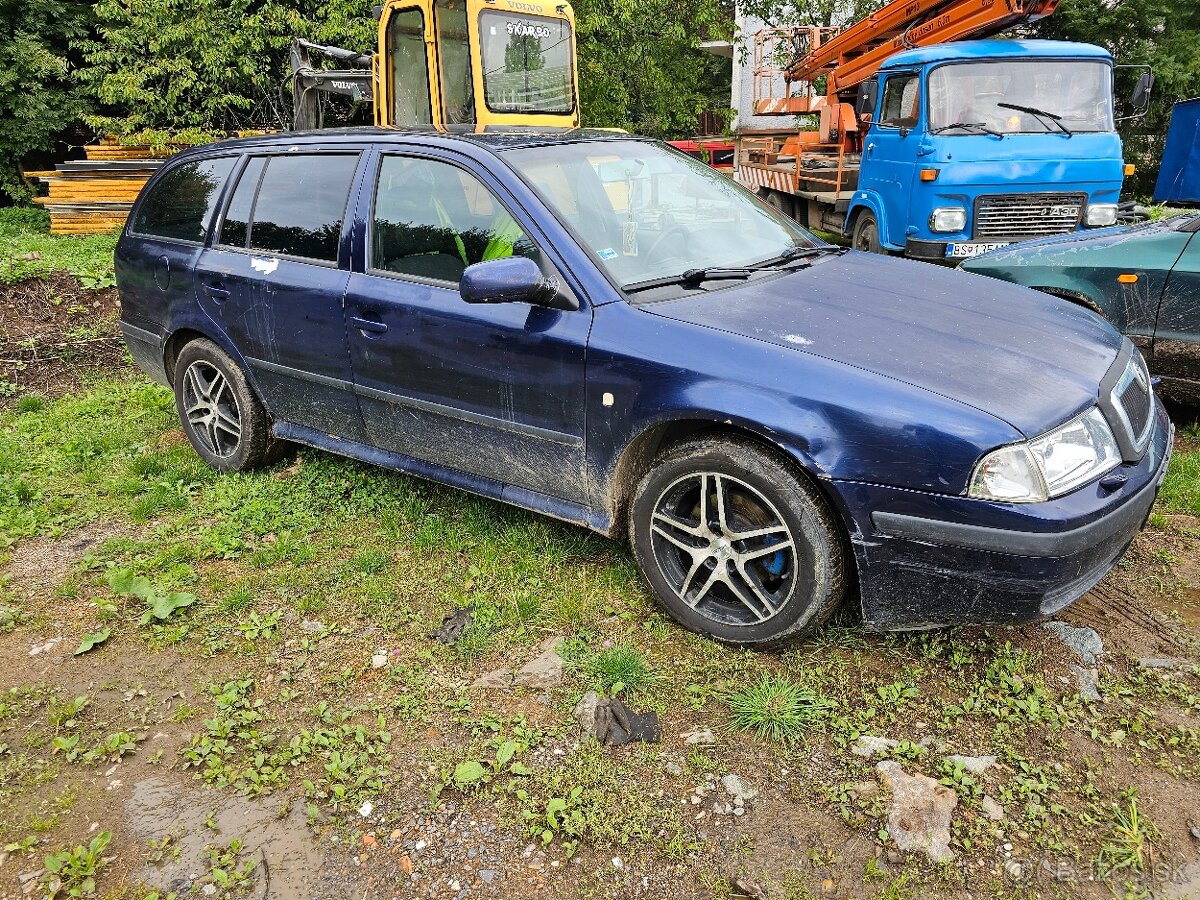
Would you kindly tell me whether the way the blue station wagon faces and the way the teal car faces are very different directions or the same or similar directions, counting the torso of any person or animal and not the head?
very different directions

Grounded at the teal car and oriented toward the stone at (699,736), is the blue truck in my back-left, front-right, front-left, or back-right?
back-right

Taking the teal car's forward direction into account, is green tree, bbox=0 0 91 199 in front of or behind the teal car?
in front

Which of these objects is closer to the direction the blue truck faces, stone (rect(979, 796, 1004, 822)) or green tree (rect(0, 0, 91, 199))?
the stone

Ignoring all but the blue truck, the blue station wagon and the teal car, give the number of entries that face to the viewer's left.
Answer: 1

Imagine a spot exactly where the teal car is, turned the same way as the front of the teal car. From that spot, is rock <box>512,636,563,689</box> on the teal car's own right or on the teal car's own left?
on the teal car's own left

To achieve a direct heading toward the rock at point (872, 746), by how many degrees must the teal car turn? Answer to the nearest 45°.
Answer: approximately 90° to its left

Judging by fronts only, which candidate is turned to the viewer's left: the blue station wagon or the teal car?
the teal car

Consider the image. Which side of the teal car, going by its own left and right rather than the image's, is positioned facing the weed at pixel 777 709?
left

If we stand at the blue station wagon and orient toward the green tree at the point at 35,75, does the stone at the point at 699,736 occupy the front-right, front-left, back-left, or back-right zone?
back-left

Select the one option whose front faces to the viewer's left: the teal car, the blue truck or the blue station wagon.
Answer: the teal car

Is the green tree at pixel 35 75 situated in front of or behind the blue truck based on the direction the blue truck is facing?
behind

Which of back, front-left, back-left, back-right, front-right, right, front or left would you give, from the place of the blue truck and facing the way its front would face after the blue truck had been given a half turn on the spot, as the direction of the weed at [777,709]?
back-left

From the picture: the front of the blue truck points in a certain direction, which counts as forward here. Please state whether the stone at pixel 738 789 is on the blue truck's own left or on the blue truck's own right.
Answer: on the blue truck's own right

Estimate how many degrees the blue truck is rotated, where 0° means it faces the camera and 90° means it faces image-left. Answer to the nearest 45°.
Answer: approximately 315°

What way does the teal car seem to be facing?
to the viewer's left

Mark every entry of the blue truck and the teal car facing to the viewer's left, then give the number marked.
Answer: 1

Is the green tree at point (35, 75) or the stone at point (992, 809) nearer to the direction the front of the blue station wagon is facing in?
the stone
